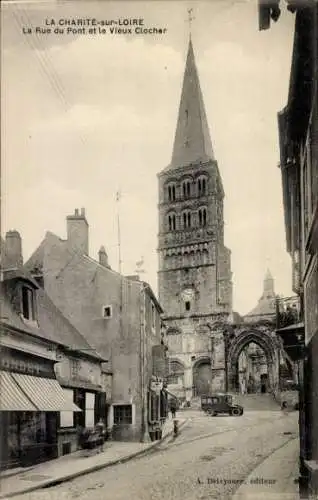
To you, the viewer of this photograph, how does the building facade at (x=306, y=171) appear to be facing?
facing to the left of the viewer
